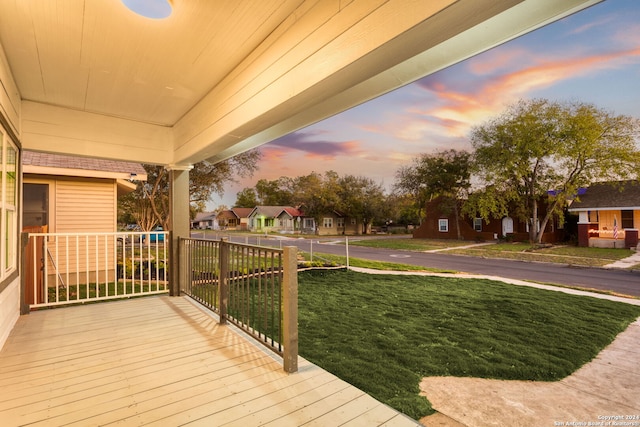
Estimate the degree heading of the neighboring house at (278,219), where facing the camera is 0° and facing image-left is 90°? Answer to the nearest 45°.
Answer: approximately 45°

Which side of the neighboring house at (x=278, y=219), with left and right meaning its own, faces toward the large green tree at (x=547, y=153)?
left

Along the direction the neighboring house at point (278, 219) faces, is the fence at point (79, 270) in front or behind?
in front

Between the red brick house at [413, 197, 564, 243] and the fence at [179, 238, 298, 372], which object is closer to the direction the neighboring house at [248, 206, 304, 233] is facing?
the fence

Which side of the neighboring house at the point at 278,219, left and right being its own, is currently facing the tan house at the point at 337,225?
left

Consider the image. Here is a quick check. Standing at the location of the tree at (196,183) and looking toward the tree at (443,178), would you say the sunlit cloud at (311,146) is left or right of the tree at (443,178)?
left

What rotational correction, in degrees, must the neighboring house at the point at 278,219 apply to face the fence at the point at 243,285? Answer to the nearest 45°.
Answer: approximately 45° to its left

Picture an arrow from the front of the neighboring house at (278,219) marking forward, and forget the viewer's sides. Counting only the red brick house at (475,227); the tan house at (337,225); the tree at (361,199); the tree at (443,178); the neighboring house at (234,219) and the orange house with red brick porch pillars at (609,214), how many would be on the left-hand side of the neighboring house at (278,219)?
5

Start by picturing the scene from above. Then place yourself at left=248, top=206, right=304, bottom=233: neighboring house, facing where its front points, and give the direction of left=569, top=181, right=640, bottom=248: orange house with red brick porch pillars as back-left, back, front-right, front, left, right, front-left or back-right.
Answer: left

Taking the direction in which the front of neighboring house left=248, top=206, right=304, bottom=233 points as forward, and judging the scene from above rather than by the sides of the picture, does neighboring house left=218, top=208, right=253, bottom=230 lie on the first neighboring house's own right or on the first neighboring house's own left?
on the first neighboring house's own right

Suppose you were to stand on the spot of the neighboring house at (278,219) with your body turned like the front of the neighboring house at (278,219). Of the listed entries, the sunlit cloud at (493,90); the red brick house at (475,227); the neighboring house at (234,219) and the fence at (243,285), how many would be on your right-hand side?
1
